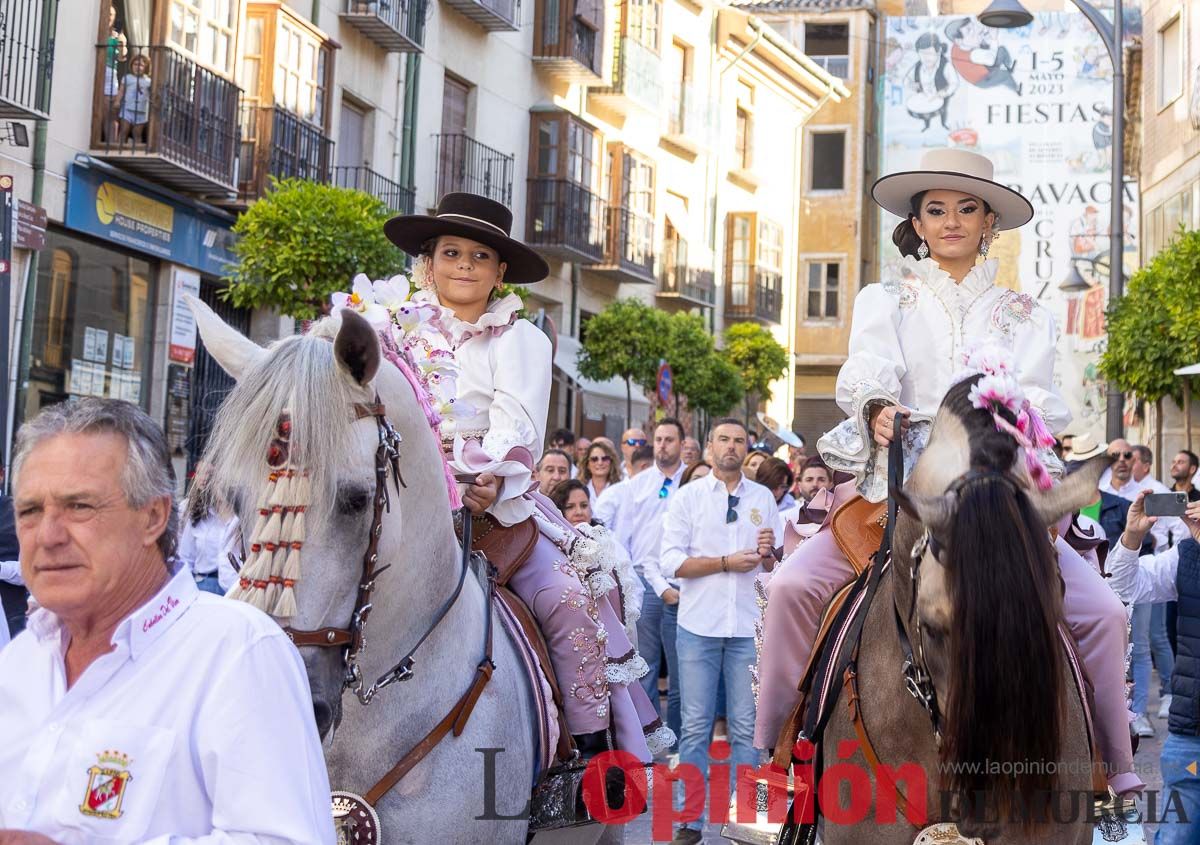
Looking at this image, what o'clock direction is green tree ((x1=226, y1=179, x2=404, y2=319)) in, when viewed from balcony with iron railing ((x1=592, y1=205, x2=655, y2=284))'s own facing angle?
The green tree is roughly at 2 o'clock from the balcony with iron railing.

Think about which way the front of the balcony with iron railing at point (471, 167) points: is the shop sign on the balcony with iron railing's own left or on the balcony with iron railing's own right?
on the balcony with iron railing's own right

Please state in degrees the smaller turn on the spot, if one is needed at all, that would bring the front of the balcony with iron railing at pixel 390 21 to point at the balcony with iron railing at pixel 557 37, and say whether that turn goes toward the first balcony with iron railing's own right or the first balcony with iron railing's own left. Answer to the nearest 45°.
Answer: approximately 90° to the first balcony with iron railing's own left

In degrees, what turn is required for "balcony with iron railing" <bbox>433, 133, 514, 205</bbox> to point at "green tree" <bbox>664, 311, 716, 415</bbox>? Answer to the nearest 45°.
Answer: approximately 90° to its left

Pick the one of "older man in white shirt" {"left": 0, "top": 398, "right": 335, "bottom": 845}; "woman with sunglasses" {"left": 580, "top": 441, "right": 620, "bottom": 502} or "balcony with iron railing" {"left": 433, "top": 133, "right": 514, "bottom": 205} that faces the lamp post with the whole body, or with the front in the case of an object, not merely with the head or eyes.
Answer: the balcony with iron railing

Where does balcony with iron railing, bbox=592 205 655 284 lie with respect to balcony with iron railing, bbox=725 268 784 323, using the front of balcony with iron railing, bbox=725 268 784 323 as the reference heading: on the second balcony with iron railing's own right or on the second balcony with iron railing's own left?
on the second balcony with iron railing's own right

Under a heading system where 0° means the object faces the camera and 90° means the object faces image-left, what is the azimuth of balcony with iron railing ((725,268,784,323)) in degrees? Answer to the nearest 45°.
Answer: approximately 315°

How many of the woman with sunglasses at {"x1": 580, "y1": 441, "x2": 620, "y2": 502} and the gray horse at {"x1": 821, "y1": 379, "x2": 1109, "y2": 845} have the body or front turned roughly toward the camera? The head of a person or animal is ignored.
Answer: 2

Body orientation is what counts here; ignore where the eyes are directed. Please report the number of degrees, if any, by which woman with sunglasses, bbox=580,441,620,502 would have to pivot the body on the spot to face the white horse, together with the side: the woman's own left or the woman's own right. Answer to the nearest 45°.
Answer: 0° — they already face it

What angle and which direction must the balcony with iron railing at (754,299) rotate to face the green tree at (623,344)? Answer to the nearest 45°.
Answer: approximately 45° to its right

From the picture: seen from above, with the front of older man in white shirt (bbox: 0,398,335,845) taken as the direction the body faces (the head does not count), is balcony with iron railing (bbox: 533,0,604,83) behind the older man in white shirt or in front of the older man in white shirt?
behind

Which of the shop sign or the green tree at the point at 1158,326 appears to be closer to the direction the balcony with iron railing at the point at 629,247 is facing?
the green tree
